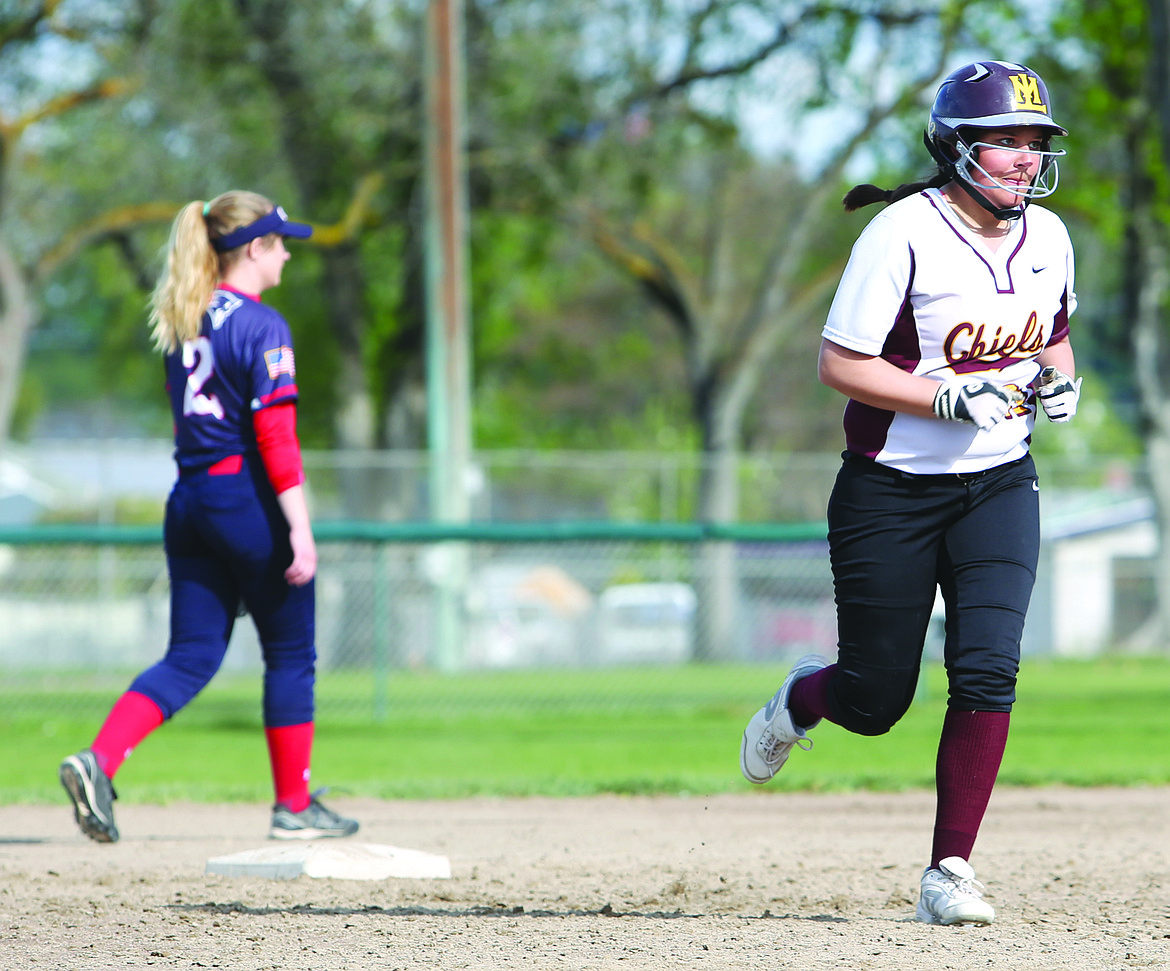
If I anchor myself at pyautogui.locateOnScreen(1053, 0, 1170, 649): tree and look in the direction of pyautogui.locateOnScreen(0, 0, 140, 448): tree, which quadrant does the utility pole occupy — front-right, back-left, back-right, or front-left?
front-left

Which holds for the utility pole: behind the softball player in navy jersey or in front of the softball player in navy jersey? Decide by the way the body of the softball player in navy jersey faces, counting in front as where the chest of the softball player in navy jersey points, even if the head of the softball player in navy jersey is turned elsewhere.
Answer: in front

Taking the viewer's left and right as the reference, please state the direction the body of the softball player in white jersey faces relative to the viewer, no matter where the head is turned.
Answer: facing the viewer and to the right of the viewer

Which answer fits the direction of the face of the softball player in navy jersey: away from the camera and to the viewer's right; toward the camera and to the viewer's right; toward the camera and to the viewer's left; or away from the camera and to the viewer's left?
away from the camera and to the viewer's right

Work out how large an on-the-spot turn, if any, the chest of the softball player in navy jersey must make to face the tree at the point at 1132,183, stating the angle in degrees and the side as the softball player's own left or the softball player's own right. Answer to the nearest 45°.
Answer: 0° — they already face it

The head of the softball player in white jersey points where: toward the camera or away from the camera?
toward the camera

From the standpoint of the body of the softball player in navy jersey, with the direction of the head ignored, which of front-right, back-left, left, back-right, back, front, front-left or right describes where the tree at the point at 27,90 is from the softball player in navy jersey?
front-left

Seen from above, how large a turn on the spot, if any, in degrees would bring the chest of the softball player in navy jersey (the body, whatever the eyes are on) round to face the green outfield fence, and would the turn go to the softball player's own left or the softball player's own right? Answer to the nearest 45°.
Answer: approximately 45° to the softball player's own left

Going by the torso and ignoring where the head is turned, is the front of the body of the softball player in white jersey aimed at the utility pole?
no

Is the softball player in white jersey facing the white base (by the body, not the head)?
no

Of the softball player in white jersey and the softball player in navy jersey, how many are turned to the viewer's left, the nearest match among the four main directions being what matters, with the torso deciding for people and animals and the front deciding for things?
0

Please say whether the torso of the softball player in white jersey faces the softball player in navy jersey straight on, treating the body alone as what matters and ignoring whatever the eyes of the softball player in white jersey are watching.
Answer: no

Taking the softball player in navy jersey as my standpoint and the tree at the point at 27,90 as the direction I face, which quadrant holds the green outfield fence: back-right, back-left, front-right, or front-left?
front-right

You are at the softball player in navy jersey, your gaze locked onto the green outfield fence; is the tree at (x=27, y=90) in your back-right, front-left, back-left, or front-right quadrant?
front-left

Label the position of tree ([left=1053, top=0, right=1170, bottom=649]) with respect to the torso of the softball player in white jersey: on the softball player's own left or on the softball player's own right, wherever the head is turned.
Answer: on the softball player's own left

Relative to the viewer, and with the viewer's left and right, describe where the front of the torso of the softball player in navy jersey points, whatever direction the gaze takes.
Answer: facing away from the viewer and to the right of the viewer
